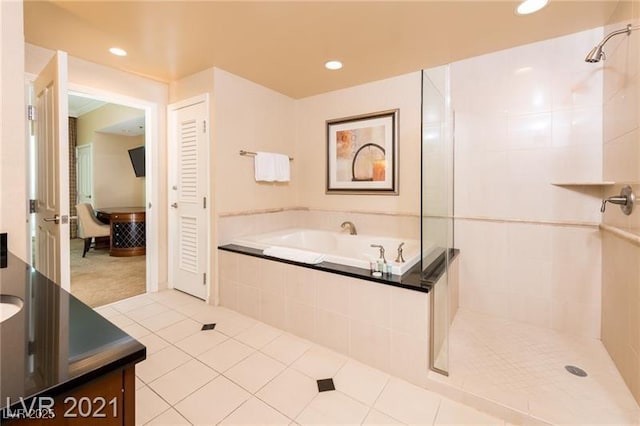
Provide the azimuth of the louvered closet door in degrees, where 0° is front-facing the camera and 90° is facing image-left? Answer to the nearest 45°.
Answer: approximately 45°

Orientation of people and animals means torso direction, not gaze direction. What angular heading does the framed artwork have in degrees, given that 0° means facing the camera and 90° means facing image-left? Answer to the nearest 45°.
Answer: approximately 45°

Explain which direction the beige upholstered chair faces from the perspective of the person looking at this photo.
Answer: facing to the right of the viewer

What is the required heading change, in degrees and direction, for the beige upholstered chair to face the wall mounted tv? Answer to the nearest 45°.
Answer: approximately 45° to its left

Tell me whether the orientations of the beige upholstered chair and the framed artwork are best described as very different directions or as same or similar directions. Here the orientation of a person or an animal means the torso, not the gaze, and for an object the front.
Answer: very different directions

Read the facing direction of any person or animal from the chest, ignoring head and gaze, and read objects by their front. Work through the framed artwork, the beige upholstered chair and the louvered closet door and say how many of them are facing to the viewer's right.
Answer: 1

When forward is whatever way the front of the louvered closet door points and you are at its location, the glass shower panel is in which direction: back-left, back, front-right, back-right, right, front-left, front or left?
left

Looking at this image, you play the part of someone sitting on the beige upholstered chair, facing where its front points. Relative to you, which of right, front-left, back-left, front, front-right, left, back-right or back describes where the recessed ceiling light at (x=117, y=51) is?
right

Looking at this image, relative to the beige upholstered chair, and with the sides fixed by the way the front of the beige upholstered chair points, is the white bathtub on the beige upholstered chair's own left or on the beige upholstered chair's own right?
on the beige upholstered chair's own right

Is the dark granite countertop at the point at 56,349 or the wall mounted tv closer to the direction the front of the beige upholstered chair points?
the wall mounted tv

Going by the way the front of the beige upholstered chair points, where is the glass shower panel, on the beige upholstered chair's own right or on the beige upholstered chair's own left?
on the beige upholstered chair's own right
